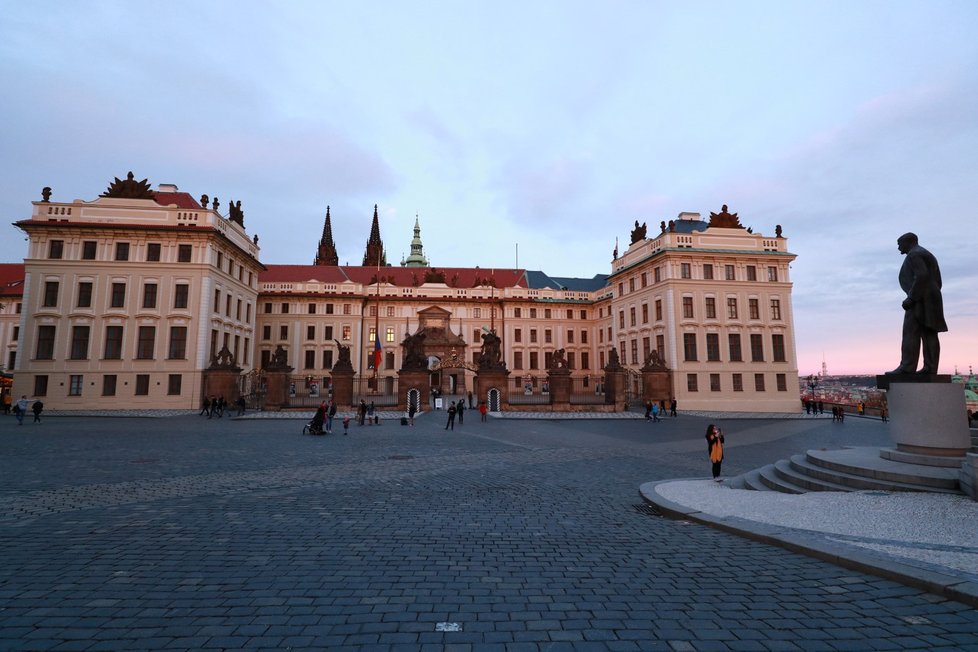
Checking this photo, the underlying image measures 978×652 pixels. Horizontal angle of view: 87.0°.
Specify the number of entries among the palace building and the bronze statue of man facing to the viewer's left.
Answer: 1

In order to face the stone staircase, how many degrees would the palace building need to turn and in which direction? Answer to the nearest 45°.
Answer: approximately 45° to its left

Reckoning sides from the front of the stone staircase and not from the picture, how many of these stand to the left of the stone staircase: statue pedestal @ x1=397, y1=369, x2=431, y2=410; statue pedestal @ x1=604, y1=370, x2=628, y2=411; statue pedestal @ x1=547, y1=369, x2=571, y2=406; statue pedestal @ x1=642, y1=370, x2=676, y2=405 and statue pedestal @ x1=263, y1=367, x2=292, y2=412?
0

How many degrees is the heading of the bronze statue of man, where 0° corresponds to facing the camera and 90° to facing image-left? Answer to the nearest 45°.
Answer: approximately 90°

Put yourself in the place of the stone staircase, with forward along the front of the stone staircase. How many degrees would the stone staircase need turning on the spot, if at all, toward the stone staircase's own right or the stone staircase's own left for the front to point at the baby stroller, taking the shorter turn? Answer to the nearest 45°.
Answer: approximately 45° to the stone staircase's own right

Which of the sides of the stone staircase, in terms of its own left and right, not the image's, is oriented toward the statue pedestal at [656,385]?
right

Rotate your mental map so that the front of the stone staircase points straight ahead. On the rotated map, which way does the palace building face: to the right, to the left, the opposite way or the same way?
to the left

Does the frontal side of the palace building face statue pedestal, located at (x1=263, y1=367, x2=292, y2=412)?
no

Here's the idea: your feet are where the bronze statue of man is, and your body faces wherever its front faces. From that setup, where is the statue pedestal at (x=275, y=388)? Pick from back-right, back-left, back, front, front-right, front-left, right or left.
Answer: front

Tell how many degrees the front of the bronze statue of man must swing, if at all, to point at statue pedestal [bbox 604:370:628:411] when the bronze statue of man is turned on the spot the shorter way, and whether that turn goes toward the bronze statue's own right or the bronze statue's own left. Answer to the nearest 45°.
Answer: approximately 45° to the bronze statue's own right

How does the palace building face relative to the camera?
toward the camera

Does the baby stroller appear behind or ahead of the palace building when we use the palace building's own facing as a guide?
ahead

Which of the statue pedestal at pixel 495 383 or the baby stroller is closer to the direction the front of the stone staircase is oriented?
the baby stroller

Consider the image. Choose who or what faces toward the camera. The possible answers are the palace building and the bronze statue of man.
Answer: the palace building
